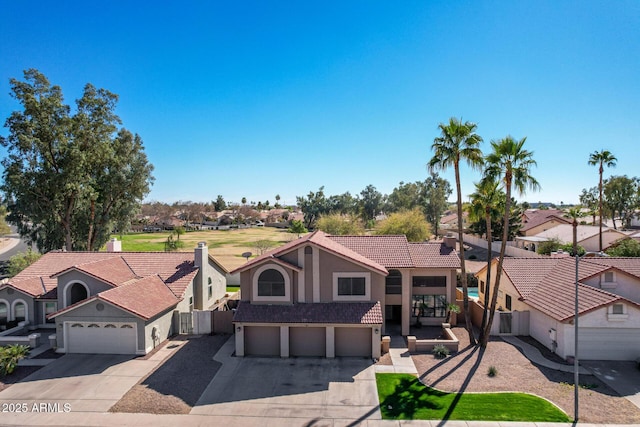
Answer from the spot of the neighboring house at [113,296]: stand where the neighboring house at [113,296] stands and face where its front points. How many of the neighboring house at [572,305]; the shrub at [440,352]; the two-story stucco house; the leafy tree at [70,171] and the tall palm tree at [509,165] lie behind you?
1

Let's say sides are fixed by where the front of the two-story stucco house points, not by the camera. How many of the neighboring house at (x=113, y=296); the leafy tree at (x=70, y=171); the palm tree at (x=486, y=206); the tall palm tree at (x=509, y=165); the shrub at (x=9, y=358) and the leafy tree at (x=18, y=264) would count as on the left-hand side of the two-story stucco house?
2

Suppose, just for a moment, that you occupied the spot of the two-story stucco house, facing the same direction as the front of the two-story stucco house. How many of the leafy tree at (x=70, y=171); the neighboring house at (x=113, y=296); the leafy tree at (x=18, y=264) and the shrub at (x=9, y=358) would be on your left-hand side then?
0

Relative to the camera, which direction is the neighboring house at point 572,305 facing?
toward the camera

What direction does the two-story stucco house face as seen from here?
toward the camera

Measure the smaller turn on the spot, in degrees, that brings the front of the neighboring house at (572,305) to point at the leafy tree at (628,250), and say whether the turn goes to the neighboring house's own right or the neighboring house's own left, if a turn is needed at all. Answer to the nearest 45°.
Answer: approximately 180°

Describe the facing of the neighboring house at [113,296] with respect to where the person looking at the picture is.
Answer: facing the viewer

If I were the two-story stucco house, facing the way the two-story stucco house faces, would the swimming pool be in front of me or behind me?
behind

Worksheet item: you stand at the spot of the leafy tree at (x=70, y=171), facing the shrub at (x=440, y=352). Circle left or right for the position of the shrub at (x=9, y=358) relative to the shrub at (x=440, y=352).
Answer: right

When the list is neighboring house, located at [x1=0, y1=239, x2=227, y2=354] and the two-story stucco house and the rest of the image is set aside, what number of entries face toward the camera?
2

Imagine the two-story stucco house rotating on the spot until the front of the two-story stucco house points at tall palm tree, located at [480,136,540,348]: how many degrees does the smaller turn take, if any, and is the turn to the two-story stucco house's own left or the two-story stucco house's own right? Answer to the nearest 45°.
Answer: approximately 90° to the two-story stucco house's own left

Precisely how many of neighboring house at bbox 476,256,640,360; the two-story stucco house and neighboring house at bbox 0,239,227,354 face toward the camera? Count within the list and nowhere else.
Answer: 3

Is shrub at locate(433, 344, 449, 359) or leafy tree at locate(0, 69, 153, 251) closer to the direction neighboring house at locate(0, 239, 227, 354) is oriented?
the shrub

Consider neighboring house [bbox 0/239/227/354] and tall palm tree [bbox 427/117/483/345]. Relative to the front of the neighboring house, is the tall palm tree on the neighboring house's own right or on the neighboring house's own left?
on the neighboring house's own left

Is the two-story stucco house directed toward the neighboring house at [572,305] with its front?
no

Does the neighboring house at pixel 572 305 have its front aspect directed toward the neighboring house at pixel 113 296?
no

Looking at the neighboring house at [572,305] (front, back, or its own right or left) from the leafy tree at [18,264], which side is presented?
right

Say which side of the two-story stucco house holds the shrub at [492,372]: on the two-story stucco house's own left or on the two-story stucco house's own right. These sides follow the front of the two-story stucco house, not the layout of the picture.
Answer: on the two-story stucco house's own left
